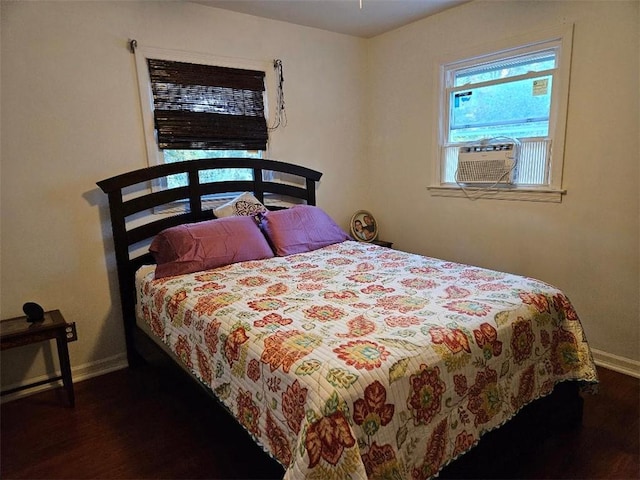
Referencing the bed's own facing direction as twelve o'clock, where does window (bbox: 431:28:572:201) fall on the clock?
The window is roughly at 9 o'clock from the bed.

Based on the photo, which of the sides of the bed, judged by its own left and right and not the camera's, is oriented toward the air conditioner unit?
left

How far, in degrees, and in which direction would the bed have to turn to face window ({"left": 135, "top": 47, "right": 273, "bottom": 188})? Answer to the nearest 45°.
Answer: approximately 180°

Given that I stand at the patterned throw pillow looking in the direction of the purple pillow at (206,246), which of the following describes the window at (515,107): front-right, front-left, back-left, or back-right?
back-left

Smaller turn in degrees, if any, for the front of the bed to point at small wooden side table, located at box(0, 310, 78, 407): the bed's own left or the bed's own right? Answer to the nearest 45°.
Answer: approximately 135° to the bed's own right

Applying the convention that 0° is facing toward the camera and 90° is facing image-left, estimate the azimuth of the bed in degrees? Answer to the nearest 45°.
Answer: approximately 315°
